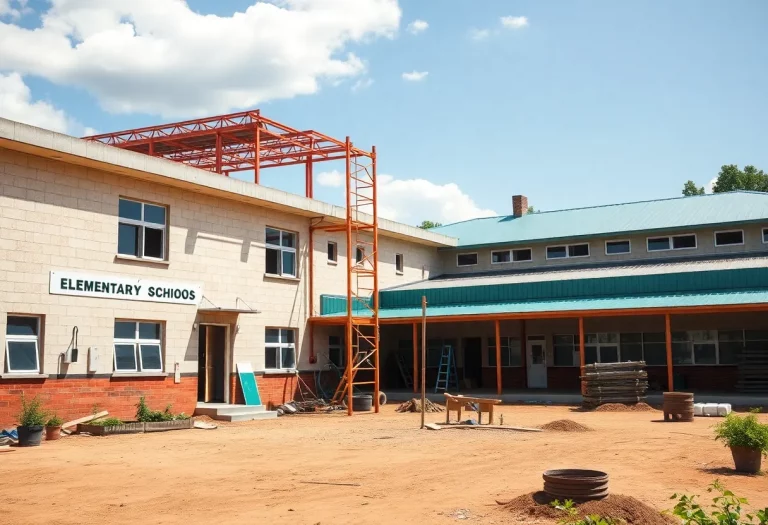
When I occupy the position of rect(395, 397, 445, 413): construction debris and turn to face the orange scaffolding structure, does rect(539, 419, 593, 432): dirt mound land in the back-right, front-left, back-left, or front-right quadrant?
back-left

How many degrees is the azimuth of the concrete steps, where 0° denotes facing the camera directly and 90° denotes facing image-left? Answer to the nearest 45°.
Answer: approximately 315°

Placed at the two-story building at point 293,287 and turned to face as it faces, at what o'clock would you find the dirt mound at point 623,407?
The dirt mound is roughly at 11 o'clock from the two-story building.

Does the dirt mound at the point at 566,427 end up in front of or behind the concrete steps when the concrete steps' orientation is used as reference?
in front

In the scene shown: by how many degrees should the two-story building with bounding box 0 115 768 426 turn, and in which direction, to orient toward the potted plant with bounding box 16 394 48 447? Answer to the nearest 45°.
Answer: approximately 90° to its right

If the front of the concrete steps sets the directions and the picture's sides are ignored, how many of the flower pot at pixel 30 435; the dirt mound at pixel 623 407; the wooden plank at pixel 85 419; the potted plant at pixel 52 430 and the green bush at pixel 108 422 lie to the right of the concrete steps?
4

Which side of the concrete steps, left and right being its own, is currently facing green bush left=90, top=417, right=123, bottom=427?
right

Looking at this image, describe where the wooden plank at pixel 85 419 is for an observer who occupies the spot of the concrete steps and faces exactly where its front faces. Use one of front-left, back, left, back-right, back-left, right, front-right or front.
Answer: right

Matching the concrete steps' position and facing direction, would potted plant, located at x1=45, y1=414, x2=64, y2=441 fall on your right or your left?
on your right

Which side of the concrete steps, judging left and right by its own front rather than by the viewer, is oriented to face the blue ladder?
left

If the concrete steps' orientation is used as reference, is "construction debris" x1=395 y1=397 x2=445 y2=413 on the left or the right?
on its left

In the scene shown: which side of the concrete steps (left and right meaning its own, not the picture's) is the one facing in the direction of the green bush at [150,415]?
right
